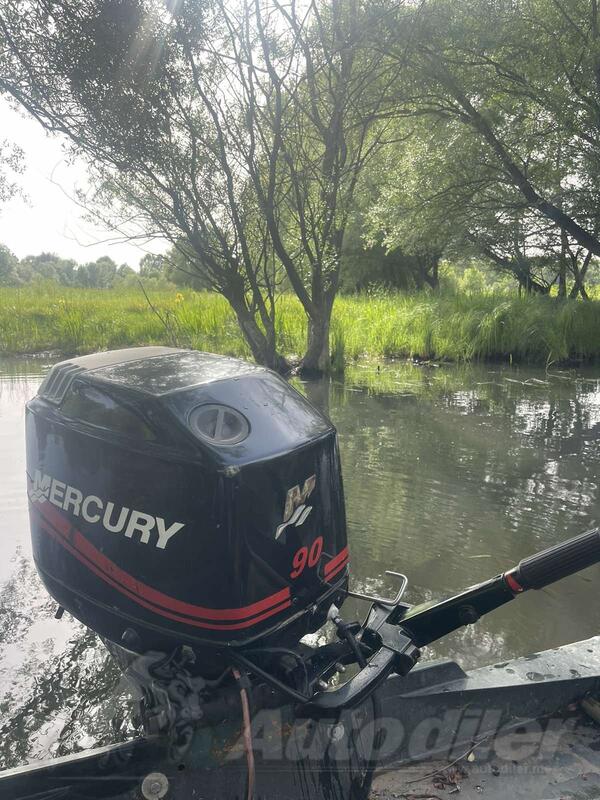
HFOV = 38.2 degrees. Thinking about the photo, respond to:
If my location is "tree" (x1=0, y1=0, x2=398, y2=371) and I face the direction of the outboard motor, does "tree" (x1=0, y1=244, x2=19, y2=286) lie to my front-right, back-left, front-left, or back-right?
back-right

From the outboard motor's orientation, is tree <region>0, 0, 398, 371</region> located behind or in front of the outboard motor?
behind

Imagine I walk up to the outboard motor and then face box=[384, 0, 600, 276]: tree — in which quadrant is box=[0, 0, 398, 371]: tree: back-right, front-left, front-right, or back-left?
front-left

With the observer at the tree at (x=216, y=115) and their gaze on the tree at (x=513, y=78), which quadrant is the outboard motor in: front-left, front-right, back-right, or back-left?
back-right

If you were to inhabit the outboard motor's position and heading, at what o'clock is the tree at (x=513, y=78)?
The tree is roughly at 8 o'clock from the outboard motor.

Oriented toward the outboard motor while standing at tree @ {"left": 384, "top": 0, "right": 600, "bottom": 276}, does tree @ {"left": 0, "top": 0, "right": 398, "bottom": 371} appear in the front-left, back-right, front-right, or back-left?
front-right

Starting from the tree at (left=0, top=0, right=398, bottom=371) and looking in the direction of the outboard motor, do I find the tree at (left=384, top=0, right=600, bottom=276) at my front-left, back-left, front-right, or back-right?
back-left

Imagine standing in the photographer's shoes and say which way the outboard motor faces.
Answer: facing the viewer and to the right of the viewer

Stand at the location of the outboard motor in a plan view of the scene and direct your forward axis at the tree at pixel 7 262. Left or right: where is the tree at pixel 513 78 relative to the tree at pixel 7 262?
right

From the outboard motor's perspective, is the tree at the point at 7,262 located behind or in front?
behind
